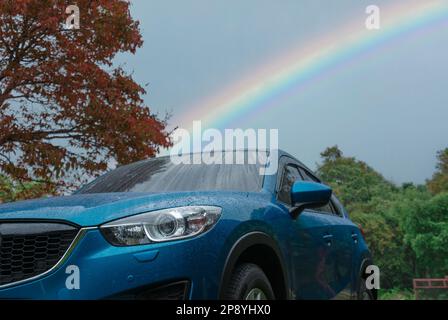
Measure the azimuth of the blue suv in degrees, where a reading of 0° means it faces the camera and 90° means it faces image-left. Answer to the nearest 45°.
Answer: approximately 45°
